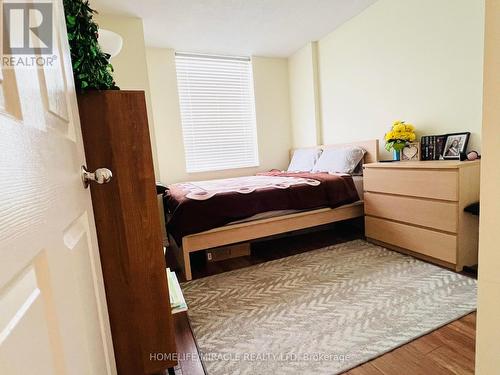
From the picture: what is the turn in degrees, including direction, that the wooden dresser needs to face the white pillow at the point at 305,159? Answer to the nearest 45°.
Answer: approximately 90° to its right

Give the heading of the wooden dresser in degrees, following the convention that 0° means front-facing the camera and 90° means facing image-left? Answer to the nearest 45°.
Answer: approximately 45°

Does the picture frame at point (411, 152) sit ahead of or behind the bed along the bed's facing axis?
behind

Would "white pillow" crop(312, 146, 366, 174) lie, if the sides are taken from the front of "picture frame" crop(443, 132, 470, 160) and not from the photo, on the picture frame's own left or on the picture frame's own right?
on the picture frame's own right
